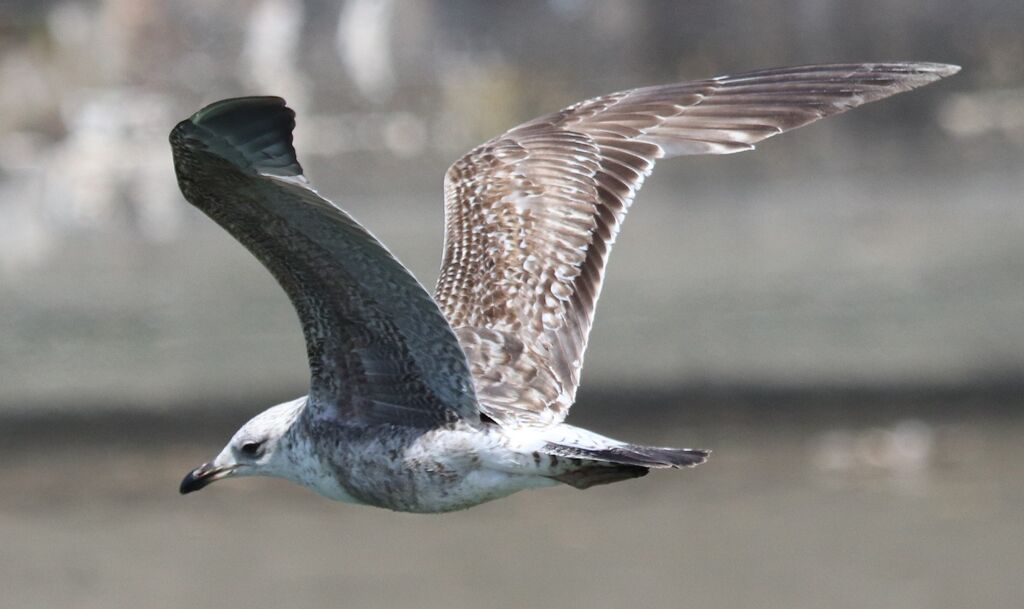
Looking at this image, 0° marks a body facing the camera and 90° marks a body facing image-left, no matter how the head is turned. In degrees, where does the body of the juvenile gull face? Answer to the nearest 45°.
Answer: approximately 90°
